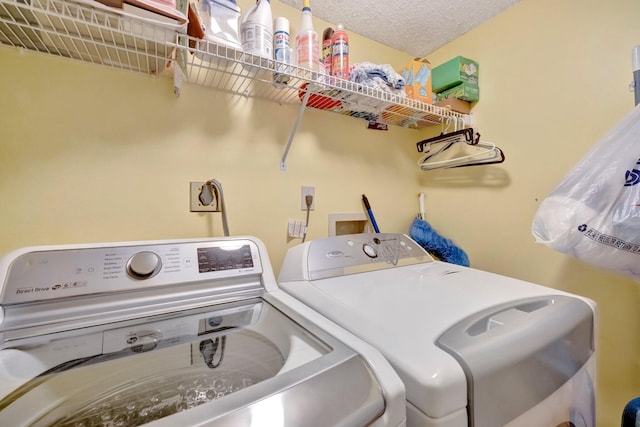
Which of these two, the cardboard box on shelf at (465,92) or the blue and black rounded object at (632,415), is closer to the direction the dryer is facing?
the blue and black rounded object

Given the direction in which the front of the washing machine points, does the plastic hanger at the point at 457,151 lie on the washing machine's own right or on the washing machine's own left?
on the washing machine's own left

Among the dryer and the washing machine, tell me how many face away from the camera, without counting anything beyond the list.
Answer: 0

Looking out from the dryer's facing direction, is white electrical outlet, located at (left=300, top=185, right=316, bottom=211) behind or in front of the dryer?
behind

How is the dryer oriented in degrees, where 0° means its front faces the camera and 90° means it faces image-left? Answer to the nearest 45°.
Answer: approximately 315°
